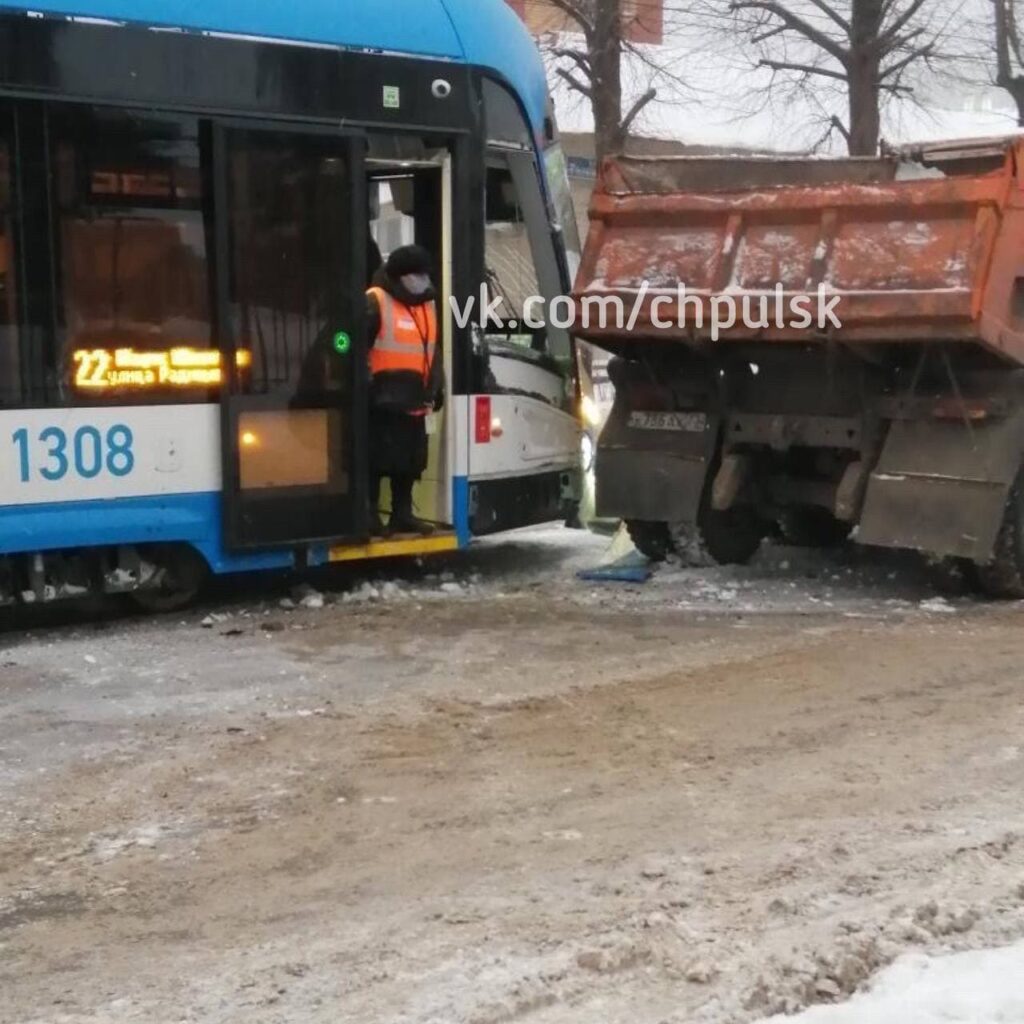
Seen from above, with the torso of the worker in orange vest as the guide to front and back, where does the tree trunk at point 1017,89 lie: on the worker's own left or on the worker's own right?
on the worker's own left

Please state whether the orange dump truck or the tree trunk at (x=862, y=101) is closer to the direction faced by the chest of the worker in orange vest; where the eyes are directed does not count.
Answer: the orange dump truck

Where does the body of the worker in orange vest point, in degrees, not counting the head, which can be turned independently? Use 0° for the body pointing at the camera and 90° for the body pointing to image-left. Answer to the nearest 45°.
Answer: approximately 315°

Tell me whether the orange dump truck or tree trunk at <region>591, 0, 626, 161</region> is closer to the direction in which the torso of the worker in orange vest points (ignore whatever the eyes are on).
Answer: the orange dump truck

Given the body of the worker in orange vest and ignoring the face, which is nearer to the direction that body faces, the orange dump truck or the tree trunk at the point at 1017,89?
the orange dump truck

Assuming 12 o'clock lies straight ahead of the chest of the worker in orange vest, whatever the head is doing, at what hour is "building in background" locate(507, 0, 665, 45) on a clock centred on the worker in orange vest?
The building in background is roughly at 8 o'clock from the worker in orange vest.

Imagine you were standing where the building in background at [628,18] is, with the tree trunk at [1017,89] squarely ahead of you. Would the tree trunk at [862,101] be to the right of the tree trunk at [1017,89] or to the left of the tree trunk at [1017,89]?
right

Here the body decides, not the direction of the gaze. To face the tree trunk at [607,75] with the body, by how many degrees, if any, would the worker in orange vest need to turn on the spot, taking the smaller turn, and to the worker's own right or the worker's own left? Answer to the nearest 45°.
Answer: approximately 135° to the worker's own left

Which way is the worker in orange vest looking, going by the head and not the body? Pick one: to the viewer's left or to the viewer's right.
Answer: to the viewer's right
